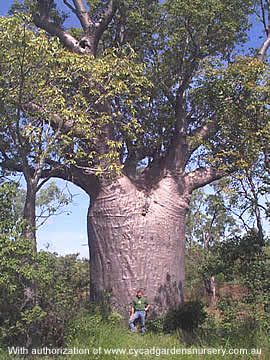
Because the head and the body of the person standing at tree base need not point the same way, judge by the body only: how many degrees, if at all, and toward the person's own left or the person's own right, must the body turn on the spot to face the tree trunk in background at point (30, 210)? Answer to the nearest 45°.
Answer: approximately 45° to the person's own right

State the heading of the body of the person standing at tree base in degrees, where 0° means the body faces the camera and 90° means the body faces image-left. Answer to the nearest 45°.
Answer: approximately 0°
